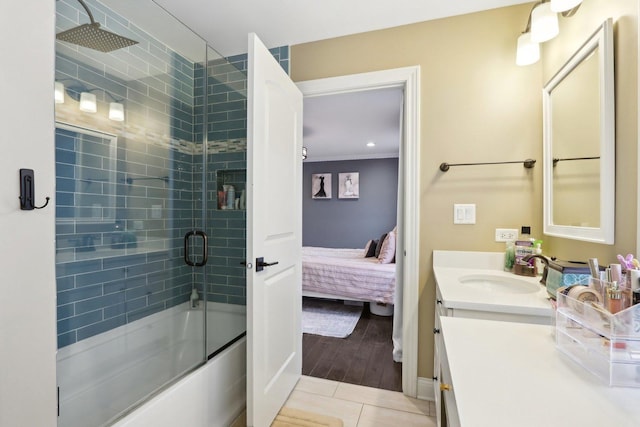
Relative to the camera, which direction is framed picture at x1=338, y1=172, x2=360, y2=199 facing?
toward the camera

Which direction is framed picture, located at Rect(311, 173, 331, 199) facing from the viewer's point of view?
toward the camera

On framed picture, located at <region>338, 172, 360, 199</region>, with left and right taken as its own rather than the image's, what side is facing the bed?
front

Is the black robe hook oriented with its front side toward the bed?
no

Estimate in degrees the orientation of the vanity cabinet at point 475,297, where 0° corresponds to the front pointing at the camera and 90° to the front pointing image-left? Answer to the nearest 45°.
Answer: approximately 90°

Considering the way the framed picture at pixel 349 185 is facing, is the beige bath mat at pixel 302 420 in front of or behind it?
in front

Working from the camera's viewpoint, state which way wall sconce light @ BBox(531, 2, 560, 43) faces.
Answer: facing the viewer and to the left of the viewer

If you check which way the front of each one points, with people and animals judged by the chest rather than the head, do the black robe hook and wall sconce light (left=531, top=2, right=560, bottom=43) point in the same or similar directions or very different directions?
very different directions

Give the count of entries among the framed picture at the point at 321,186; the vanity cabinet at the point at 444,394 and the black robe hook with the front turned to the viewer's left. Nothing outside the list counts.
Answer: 1

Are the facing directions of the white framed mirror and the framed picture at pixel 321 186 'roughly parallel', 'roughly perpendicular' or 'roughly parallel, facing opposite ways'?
roughly perpendicular

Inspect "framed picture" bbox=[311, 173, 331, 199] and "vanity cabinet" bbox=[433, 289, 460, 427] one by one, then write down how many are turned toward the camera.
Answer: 1

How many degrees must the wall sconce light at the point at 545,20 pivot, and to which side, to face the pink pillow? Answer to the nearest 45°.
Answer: approximately 90° to its right

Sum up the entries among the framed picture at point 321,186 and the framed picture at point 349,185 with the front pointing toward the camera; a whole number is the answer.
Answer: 2

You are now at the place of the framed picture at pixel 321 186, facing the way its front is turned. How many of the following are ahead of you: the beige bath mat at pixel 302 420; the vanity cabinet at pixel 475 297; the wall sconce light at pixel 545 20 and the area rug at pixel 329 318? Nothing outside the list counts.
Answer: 4

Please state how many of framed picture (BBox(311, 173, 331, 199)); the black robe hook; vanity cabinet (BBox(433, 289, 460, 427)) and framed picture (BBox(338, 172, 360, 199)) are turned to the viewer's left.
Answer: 1

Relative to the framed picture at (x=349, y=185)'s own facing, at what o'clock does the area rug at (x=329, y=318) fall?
The area rug is roughly at 12 o'clock from the framed picture.

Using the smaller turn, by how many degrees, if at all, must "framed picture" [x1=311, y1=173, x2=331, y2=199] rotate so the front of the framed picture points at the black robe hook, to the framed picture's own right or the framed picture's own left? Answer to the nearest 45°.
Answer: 0° — it already faces it
